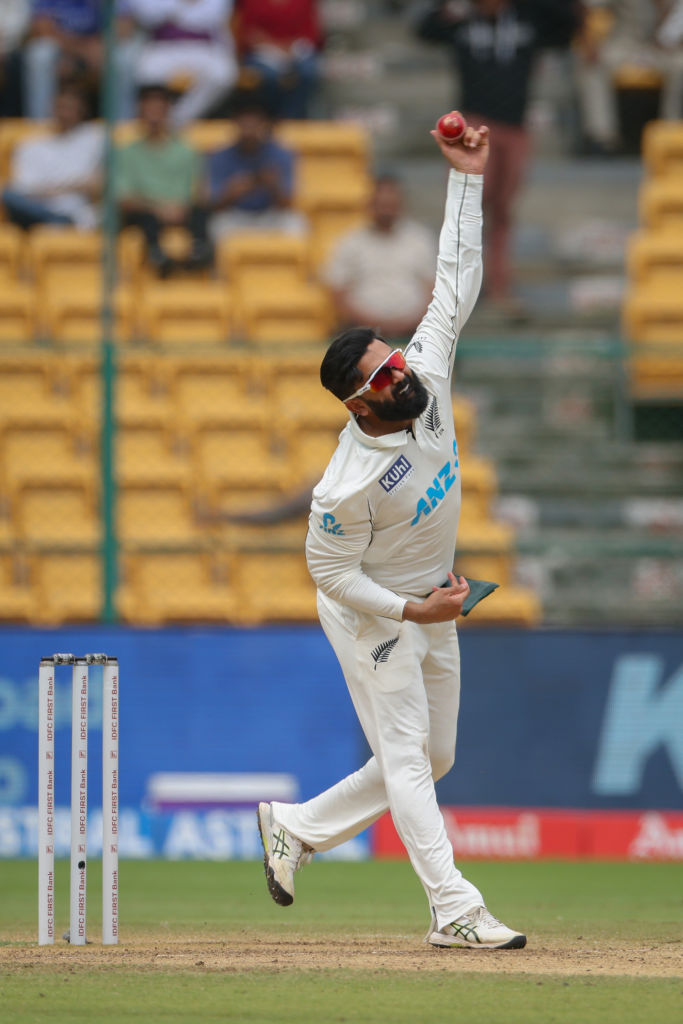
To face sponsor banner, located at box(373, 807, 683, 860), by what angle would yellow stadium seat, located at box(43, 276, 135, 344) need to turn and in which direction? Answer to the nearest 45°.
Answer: approximately 45° to its left

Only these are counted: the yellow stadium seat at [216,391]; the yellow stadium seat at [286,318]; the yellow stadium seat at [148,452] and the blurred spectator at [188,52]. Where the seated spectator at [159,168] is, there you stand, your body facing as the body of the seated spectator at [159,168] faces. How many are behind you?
1

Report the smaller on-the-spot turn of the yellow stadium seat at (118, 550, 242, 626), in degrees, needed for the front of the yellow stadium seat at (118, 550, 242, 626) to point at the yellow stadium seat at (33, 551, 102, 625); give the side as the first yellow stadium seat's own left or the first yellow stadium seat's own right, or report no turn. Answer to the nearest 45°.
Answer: approximately 90° to the first yellow stadium seat's own right

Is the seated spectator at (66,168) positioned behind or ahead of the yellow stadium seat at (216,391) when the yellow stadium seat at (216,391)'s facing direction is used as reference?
behind

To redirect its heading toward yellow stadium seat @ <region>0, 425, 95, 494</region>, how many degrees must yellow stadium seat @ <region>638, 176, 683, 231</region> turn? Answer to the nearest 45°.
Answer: approximately 45° to its right

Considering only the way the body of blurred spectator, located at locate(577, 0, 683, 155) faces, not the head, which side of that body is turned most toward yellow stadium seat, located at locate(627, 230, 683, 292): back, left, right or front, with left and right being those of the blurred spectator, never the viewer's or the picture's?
front

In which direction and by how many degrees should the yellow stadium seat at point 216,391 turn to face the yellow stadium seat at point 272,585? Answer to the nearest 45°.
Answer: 0° — it already faces it

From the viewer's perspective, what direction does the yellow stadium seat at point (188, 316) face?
toward the camera

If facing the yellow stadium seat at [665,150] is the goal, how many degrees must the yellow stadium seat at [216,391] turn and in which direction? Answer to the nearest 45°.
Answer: approximately 135° to its left

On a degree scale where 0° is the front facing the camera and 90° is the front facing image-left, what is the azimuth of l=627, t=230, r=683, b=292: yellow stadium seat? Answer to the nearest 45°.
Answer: approximately 0°

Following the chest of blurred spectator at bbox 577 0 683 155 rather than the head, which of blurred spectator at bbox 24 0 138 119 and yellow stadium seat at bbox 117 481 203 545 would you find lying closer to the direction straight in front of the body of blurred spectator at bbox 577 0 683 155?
the yellow stadium seat

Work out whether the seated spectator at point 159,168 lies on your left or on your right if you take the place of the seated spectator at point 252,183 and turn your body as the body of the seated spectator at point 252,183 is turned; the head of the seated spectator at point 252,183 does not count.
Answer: on your right

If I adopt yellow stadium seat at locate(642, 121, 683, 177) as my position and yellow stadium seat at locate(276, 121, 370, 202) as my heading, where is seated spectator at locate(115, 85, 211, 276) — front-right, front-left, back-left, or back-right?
front-left

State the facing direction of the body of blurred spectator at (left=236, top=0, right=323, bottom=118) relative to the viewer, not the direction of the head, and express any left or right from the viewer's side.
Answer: facing the viewer
